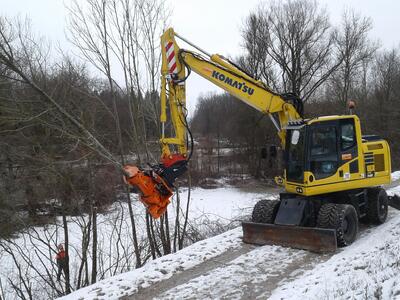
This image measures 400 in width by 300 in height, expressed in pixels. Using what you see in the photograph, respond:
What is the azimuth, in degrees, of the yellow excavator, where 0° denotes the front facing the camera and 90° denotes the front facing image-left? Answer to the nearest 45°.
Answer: approximately 45°

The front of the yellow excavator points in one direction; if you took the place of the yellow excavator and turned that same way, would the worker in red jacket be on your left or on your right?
on your right
